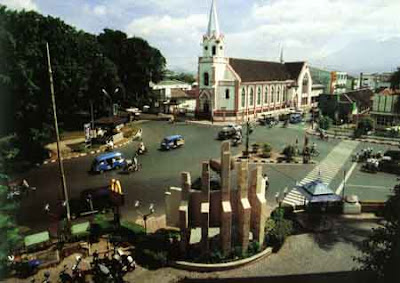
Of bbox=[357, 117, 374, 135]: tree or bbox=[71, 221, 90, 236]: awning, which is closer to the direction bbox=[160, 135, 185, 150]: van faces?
the awning

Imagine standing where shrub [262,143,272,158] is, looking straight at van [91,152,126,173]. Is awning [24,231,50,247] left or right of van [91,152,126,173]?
left

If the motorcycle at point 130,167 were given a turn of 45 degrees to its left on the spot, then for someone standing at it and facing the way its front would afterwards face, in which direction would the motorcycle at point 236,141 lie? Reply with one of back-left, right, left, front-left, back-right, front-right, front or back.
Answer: back-left

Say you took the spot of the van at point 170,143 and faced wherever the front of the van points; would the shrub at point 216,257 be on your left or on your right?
on your left

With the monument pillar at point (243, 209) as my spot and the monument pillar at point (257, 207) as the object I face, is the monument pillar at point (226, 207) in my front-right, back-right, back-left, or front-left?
back-left

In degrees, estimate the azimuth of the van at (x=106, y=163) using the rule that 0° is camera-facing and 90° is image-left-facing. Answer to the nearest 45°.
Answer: approximately 45°

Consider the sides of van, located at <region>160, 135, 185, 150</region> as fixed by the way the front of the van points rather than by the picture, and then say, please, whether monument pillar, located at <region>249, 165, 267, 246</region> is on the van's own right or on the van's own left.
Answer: on the van's own left

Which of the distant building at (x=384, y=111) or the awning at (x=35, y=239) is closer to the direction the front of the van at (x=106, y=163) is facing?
the awning

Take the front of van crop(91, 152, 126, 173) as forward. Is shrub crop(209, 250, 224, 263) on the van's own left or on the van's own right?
on the van's own left

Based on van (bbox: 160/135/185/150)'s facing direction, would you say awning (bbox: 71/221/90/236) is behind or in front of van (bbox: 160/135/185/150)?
in front

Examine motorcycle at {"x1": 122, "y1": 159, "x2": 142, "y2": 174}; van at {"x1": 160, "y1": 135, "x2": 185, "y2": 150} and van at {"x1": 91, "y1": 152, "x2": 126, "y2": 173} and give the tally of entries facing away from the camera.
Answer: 0

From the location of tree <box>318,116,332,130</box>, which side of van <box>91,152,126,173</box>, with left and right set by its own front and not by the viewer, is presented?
back

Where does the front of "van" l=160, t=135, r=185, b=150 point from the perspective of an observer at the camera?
facing the viewer and to the left of the viewer

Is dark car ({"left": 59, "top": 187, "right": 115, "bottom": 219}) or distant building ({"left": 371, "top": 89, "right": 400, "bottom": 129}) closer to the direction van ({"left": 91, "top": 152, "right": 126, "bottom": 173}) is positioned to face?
the dark car
